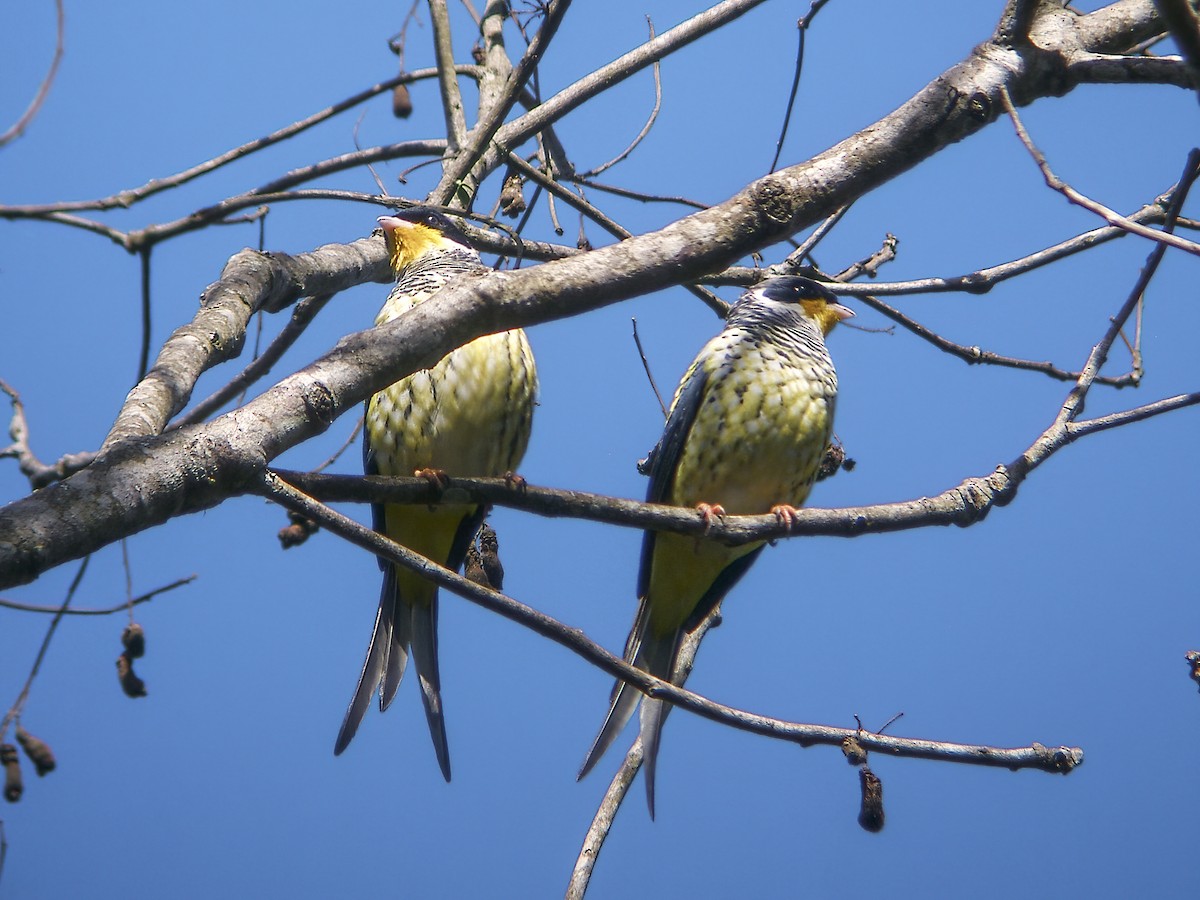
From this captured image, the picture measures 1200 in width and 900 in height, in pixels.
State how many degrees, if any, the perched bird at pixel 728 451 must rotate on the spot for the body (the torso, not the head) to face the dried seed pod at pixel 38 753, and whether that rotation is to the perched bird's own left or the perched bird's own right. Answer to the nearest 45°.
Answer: approximately 90° to the perched bird's own right

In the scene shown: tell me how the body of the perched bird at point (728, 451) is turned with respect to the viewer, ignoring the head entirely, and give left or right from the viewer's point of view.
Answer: facing the viewer and to the right of the viewer

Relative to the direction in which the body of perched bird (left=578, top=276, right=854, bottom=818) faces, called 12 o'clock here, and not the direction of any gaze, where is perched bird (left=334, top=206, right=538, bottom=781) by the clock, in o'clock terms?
perched bird (left=334, top=206, right=538, bottom=781) is roughly at 4 o'clock from perched bird (left=578, top=276, right=854, bottom=818).

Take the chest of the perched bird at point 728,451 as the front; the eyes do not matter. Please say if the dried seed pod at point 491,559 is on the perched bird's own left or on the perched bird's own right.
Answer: on the perched bird's own right

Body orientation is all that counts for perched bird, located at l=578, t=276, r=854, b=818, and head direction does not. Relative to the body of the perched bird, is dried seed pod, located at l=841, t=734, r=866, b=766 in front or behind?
in front
